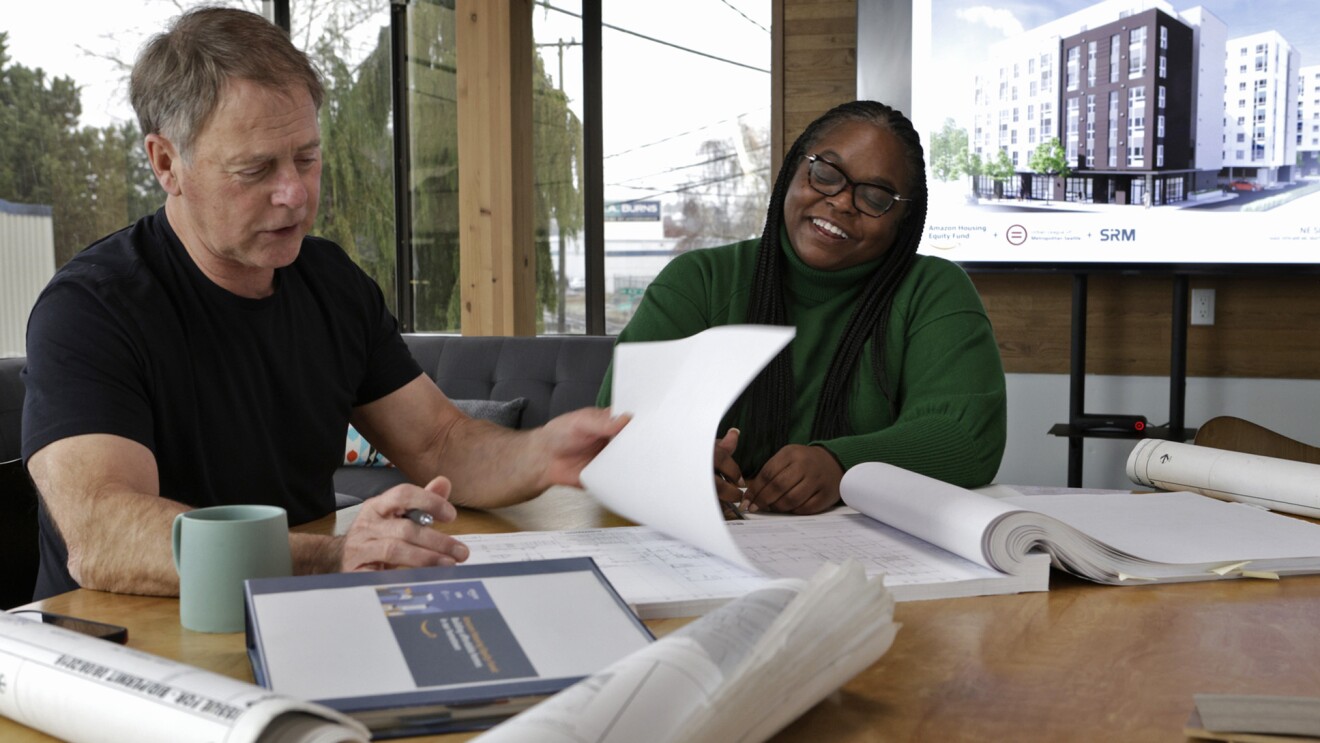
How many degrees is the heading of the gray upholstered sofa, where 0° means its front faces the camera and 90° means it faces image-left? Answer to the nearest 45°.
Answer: approximately 0°

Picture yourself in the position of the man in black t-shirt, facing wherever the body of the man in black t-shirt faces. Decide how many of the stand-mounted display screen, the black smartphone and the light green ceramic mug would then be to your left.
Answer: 1

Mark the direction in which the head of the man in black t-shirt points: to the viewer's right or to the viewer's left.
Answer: to the viewer's right

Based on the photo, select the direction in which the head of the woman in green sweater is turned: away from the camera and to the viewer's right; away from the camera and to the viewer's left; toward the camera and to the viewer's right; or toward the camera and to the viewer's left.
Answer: toward the camera and to the viewer's left

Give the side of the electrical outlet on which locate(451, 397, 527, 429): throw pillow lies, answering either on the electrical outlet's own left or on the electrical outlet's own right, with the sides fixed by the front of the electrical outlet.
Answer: on the electrical outlet's own right

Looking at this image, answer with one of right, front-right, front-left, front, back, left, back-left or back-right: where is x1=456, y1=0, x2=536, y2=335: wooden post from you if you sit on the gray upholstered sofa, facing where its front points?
back

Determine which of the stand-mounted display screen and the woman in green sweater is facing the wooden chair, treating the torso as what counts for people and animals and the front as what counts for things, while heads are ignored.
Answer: the stand-mounted display screen

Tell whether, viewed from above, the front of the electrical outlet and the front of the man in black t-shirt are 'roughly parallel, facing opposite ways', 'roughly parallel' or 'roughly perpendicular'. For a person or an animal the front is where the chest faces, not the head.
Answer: roughly perpendicular

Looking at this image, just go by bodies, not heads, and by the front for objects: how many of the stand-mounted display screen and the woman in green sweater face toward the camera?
2

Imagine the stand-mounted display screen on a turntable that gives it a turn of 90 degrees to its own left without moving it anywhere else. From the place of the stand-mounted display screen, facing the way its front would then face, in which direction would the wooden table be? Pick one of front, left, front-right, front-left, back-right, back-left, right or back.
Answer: right

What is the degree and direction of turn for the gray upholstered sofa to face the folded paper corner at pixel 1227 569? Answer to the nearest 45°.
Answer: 0° — it already faces it

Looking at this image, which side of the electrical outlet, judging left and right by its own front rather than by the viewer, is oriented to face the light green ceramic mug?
front

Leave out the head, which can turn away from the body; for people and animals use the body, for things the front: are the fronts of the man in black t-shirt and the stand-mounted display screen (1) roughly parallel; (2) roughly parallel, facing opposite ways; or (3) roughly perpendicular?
roughly perpendicular

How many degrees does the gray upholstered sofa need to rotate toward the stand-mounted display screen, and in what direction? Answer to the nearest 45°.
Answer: approximately 90° to its left
